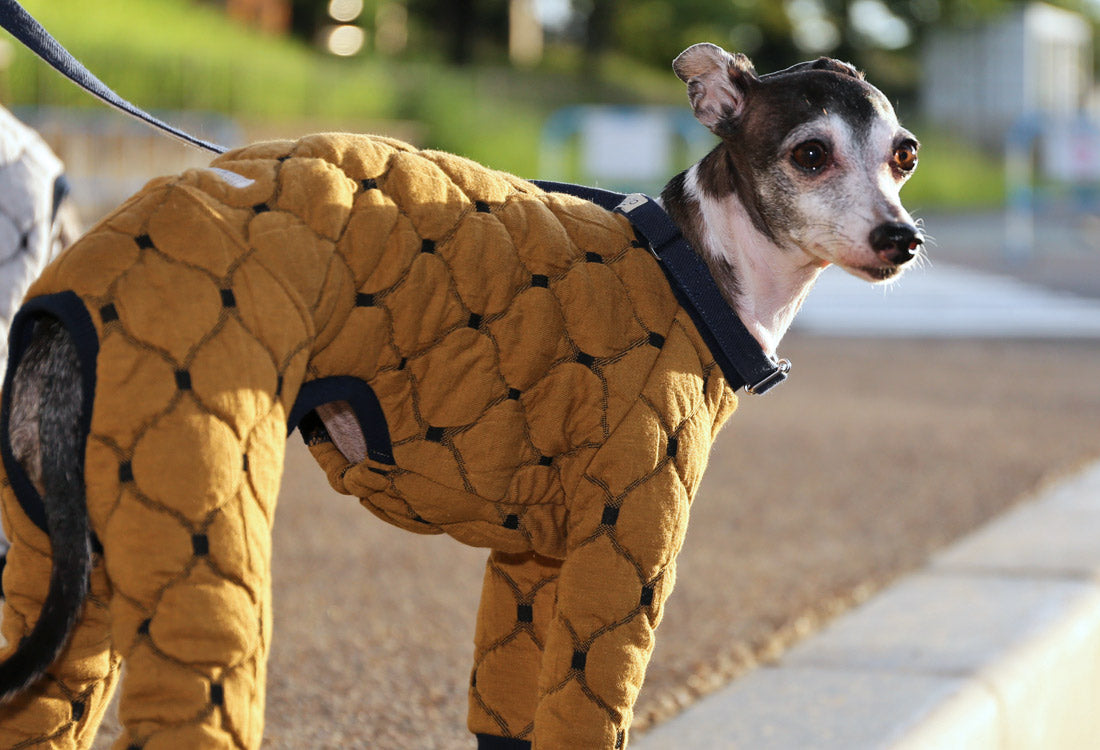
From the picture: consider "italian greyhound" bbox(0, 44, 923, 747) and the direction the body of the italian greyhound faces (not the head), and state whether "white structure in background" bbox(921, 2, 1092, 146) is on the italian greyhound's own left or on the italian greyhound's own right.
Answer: on the italian greyhound's own left

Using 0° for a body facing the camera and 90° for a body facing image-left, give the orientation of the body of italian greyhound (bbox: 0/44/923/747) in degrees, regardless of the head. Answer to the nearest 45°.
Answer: approximately 270°
